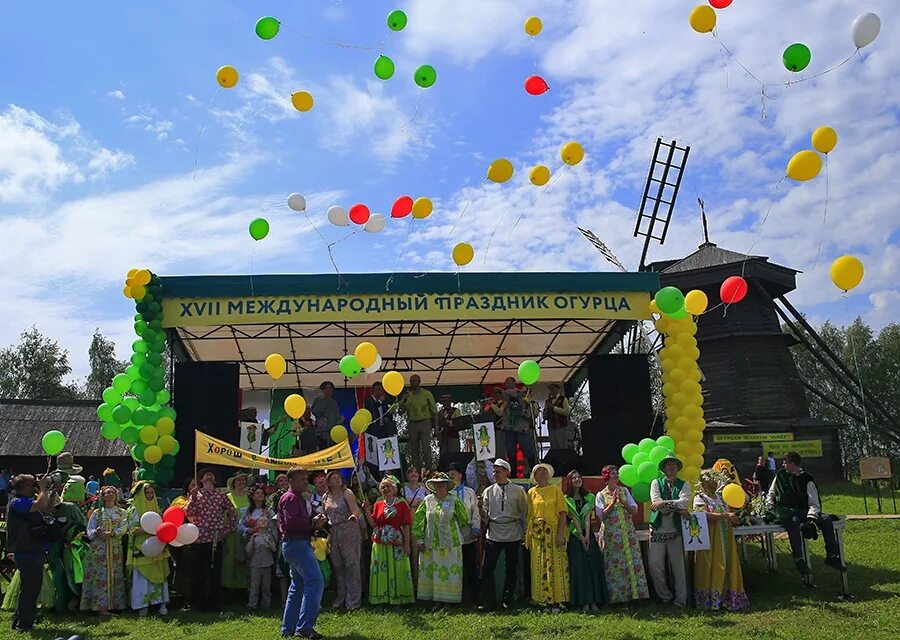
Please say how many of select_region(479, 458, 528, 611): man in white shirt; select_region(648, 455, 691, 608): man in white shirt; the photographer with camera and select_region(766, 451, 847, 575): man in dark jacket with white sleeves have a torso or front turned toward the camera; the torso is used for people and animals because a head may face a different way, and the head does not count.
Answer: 3

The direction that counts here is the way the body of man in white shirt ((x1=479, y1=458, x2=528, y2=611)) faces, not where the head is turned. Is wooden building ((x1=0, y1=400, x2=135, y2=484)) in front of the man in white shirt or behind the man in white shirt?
behind

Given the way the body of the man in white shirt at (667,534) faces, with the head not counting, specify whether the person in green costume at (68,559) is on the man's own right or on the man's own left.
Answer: on the man's own right

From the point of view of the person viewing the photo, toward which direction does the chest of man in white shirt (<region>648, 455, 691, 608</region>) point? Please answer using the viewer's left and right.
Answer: facing the viewer

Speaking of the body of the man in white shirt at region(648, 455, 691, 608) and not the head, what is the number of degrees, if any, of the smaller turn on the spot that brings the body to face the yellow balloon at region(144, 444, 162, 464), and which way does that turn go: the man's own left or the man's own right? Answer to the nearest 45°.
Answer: approximately 90° to the man's own right

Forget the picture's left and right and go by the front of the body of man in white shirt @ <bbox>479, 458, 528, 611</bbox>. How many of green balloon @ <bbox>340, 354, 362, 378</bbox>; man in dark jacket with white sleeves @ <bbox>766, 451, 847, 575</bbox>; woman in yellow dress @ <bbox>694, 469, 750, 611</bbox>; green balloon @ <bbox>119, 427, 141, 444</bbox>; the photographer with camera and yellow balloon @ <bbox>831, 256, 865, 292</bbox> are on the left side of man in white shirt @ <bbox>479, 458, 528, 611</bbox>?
3

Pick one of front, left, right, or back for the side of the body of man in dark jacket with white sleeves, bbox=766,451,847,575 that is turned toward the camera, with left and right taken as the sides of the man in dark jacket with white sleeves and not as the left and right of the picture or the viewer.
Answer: front

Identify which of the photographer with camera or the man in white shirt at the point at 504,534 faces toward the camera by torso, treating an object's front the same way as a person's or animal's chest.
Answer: the man in white shirt

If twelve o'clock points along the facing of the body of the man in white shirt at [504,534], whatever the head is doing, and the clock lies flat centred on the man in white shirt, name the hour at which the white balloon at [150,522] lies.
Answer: The white balloon is roughly at 3 o'clock from the man in white shirt.

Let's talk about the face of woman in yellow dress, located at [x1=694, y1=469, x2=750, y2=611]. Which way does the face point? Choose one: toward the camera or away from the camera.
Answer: toward the camera

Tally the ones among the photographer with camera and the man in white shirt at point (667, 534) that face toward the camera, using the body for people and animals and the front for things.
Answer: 1

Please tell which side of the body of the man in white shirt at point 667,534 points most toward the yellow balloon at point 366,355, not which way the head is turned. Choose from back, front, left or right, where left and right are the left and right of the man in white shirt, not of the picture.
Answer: right
